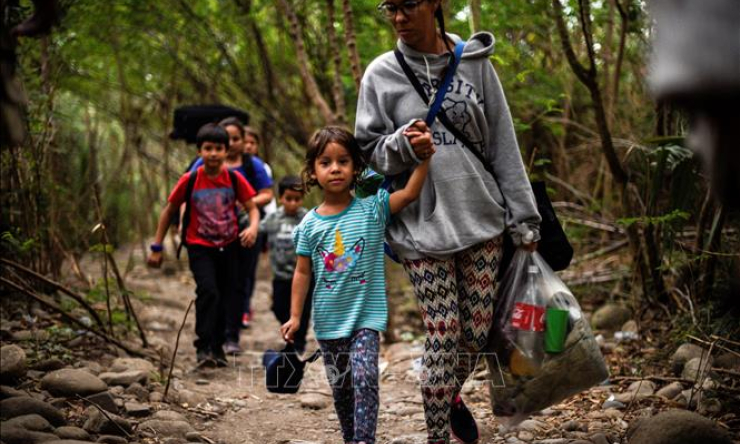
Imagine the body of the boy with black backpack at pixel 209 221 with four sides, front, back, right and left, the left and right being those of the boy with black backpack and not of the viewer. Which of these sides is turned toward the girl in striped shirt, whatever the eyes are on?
front

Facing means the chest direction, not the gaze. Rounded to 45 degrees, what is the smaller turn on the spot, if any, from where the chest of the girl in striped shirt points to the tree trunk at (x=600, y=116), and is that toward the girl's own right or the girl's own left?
approximately 135° to the girl's own left

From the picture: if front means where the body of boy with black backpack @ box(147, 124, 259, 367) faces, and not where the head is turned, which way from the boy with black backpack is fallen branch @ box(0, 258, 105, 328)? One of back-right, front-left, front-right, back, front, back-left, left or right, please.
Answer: front-right

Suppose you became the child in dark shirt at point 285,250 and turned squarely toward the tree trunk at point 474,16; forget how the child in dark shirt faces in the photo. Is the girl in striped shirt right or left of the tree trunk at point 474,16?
right

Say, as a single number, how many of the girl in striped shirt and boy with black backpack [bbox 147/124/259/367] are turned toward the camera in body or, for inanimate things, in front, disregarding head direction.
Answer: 2

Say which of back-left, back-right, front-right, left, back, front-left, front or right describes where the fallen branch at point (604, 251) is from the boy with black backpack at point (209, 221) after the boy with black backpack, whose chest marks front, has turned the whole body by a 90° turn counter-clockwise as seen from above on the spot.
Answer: front

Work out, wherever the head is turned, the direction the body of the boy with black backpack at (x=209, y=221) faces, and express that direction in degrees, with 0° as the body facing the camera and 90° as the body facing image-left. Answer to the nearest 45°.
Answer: approximately 0°

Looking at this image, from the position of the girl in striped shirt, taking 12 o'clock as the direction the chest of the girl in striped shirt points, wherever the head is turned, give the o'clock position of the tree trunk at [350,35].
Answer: The tree trunk is roughly at 6 o'clock from the girl in striped shirt.

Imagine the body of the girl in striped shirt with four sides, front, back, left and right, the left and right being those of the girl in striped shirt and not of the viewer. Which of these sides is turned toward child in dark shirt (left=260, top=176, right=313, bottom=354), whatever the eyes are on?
back
